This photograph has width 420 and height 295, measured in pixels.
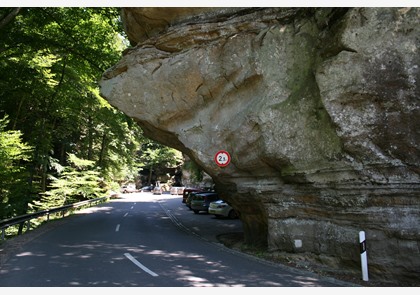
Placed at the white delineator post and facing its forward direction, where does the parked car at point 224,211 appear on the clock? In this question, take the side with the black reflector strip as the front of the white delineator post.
The parked car is roughly at 5 o'clock from the white delineator post.

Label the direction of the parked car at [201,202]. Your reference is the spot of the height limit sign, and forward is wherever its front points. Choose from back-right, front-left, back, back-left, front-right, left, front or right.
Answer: back

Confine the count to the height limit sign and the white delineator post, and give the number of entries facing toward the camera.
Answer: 2

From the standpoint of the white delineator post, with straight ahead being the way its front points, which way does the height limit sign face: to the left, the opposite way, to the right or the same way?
the same way

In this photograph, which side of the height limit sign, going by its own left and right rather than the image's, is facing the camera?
front

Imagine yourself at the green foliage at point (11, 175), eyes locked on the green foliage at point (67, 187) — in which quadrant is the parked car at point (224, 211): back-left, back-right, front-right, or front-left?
front-right

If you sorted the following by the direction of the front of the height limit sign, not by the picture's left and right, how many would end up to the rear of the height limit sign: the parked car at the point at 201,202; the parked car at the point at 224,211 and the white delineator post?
2

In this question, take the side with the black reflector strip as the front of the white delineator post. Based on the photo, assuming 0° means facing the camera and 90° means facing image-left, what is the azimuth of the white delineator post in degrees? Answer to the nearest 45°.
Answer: approximately 0°
